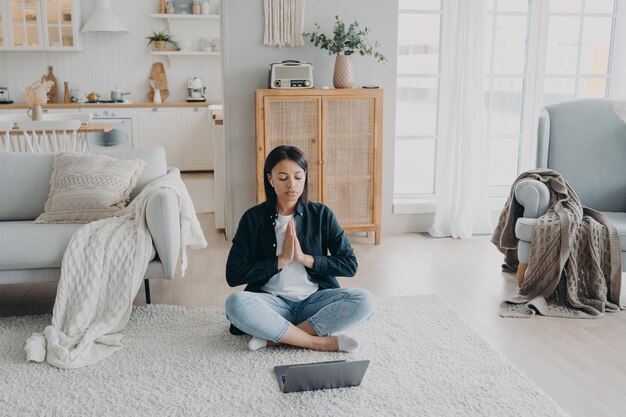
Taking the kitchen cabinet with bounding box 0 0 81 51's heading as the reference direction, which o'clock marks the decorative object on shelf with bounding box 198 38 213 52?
The decorative object on shelf is roughly at 9 o'clock from the kitchen cabinet.

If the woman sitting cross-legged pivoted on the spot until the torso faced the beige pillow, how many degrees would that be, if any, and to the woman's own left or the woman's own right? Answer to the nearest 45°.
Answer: approximately 135° to the woman's own right

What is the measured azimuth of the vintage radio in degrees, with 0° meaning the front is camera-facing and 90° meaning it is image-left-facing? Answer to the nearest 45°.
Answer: approximately 0°

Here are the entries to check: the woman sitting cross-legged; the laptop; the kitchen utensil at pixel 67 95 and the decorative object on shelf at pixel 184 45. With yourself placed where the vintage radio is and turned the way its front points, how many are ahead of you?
2
